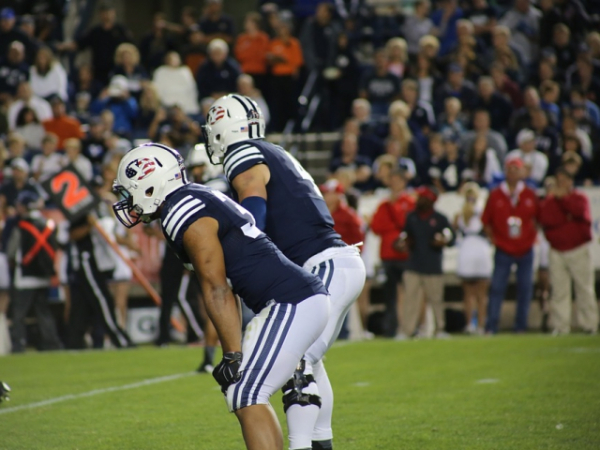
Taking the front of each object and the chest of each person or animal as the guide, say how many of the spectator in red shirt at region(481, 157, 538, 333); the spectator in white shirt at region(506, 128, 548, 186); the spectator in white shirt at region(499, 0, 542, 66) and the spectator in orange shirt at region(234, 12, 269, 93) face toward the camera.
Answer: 4

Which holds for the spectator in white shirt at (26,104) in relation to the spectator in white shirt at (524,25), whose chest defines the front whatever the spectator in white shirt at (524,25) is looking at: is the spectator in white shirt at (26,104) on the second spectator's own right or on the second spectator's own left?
on the second spectator's own right

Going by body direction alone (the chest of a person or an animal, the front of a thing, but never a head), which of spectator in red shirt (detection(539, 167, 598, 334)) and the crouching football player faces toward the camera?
the spectator in red shirt

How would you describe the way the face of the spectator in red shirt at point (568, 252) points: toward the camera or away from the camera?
toward the camera

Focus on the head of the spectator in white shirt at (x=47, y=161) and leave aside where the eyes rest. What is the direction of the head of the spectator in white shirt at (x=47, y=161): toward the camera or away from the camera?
toward the camera

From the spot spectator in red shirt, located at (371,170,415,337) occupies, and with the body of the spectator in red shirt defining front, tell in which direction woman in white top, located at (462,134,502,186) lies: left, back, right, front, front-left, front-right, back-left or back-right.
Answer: back

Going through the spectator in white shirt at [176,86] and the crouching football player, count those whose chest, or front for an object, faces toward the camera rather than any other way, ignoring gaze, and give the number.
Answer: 1

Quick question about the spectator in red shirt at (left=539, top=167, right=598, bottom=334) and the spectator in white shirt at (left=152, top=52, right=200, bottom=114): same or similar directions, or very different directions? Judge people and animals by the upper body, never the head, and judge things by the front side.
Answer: same or similar directions

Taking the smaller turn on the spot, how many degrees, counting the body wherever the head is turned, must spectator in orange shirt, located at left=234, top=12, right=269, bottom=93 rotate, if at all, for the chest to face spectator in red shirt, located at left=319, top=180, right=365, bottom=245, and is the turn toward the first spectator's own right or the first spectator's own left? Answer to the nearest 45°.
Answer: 0° — they already face them

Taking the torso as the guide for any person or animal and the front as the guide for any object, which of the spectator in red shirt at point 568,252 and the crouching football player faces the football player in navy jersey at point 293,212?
the spectator in red shirt

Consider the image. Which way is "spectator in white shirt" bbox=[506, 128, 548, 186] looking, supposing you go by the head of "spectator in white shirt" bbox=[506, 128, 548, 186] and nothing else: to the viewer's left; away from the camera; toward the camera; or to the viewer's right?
toward the camera

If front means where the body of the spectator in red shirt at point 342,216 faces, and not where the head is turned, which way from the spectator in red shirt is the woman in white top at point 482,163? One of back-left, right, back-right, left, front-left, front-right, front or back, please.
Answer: back

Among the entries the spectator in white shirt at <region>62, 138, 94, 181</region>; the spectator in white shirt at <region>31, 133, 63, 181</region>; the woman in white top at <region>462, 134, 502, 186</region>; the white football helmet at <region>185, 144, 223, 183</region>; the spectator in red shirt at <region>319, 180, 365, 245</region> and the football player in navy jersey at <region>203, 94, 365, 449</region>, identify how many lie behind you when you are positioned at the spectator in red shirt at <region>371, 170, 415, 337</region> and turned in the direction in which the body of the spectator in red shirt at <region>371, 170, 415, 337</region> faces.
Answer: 1

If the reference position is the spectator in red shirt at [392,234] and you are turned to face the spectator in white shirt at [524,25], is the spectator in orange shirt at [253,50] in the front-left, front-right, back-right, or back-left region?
front-left

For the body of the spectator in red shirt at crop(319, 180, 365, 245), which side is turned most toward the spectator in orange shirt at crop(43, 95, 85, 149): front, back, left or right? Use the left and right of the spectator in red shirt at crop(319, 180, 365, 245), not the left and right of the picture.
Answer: right

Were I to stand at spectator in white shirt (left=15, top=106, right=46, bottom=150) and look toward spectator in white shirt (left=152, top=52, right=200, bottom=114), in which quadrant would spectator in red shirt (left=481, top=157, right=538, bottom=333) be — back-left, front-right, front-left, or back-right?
front-right

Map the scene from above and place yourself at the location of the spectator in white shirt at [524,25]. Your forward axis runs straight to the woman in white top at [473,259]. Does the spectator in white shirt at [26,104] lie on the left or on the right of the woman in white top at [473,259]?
right

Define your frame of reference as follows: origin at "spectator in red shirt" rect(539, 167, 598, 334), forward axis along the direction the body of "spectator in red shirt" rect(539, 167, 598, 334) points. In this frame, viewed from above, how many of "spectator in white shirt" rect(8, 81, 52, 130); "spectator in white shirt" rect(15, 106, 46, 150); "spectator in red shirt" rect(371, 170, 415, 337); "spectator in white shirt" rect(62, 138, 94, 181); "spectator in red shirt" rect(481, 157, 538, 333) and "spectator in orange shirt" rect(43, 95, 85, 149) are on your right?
6

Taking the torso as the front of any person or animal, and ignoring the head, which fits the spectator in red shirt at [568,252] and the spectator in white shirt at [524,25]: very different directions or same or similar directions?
same or similar directions

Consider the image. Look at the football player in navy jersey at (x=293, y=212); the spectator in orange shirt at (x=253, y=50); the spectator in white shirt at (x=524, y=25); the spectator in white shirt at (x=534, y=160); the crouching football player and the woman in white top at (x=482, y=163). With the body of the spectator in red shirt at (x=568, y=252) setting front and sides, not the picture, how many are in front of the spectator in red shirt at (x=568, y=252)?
2

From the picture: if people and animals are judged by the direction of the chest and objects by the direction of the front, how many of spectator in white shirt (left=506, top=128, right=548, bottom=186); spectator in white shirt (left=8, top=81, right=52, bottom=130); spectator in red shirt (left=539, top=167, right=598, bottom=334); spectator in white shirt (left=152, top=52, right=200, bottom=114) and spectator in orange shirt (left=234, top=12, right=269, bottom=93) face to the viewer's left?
0

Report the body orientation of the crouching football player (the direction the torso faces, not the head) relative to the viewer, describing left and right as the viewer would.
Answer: facing to the left of the viewer
